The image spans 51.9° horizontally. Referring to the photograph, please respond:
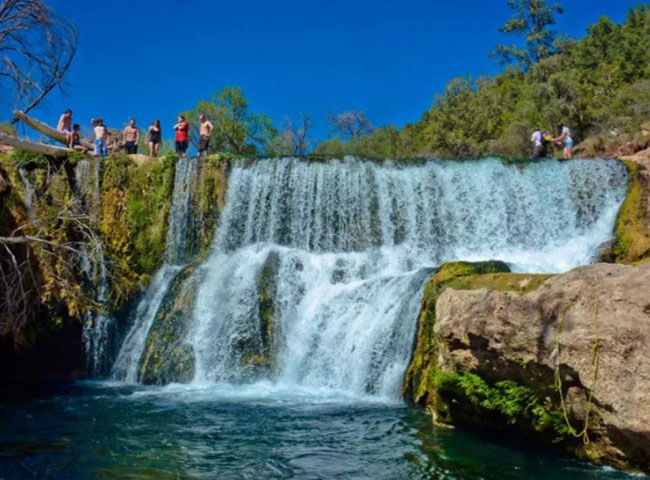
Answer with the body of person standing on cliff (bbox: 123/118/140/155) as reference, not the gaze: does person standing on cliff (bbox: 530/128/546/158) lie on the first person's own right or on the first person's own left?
on the first person's own left

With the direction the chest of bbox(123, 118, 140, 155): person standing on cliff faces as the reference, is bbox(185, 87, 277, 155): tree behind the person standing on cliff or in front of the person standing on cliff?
behind

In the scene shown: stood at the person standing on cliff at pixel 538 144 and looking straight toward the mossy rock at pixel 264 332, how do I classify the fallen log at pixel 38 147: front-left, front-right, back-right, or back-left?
front-right

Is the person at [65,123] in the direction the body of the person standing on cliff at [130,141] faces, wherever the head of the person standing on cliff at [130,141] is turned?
no

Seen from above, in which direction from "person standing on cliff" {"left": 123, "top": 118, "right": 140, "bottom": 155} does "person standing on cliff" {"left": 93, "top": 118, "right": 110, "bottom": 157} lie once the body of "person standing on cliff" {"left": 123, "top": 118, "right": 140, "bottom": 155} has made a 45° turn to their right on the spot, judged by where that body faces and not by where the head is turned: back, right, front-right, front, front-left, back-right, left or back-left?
front

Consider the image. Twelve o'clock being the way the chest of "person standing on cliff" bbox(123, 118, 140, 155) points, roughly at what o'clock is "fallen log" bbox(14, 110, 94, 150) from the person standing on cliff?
The fallen log is roughly at 2 o'clock from the person standing on cliff.

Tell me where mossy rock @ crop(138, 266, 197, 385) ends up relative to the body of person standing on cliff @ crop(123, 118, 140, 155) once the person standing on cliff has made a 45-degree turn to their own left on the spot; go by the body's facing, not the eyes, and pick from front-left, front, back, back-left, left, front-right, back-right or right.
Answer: front-right

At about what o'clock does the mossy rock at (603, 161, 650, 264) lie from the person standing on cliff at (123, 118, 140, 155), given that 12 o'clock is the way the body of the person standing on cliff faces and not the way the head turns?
The mossy rock is roughly at 10 o'clock from the person standing on cliff.

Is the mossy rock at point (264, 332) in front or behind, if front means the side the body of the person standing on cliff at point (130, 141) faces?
in front

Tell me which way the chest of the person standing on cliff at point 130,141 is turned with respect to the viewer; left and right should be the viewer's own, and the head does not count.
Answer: facing the viewer

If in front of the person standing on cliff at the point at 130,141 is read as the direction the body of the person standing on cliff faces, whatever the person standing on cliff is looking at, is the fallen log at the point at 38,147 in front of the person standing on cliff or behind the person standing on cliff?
in front

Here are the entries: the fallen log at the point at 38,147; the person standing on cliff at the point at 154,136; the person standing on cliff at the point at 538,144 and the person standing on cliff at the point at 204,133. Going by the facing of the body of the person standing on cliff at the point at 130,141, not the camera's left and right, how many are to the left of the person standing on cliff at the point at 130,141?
3

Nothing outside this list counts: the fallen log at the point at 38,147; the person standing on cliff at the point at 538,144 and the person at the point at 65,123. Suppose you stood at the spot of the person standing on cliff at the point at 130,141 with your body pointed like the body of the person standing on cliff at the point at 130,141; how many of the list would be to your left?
1

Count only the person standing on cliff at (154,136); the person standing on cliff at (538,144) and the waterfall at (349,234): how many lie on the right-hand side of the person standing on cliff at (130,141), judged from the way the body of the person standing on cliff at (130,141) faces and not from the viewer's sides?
0

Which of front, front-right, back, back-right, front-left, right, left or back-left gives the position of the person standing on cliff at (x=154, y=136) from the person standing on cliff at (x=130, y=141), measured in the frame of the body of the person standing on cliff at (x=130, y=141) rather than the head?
left

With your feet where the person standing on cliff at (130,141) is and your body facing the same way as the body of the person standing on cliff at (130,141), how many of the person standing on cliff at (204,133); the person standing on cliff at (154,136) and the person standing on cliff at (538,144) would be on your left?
3

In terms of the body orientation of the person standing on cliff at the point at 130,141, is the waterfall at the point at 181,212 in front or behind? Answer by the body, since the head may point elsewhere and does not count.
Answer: in front
